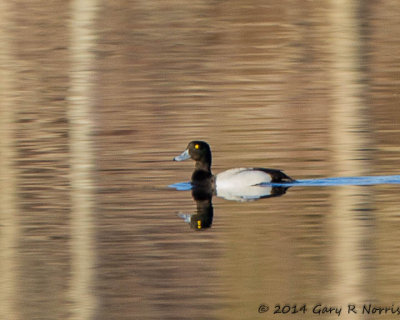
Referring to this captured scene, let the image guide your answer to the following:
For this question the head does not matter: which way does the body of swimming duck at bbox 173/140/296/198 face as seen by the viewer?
to the viewer's left
